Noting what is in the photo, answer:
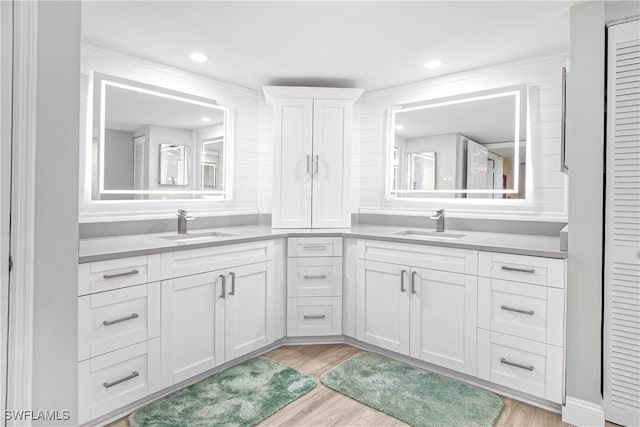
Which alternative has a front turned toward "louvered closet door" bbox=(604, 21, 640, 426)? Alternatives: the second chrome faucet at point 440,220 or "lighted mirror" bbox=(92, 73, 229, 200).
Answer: the lighted mirror

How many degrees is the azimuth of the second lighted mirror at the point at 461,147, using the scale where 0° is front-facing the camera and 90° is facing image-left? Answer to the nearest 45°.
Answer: approximately 45°

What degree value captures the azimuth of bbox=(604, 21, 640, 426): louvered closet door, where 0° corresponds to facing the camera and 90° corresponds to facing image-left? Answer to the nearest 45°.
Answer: approximately 45°

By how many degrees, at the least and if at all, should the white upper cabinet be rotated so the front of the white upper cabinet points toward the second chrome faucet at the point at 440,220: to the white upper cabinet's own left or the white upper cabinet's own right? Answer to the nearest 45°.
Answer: approximately 90° to the white upper cabinet's own left
